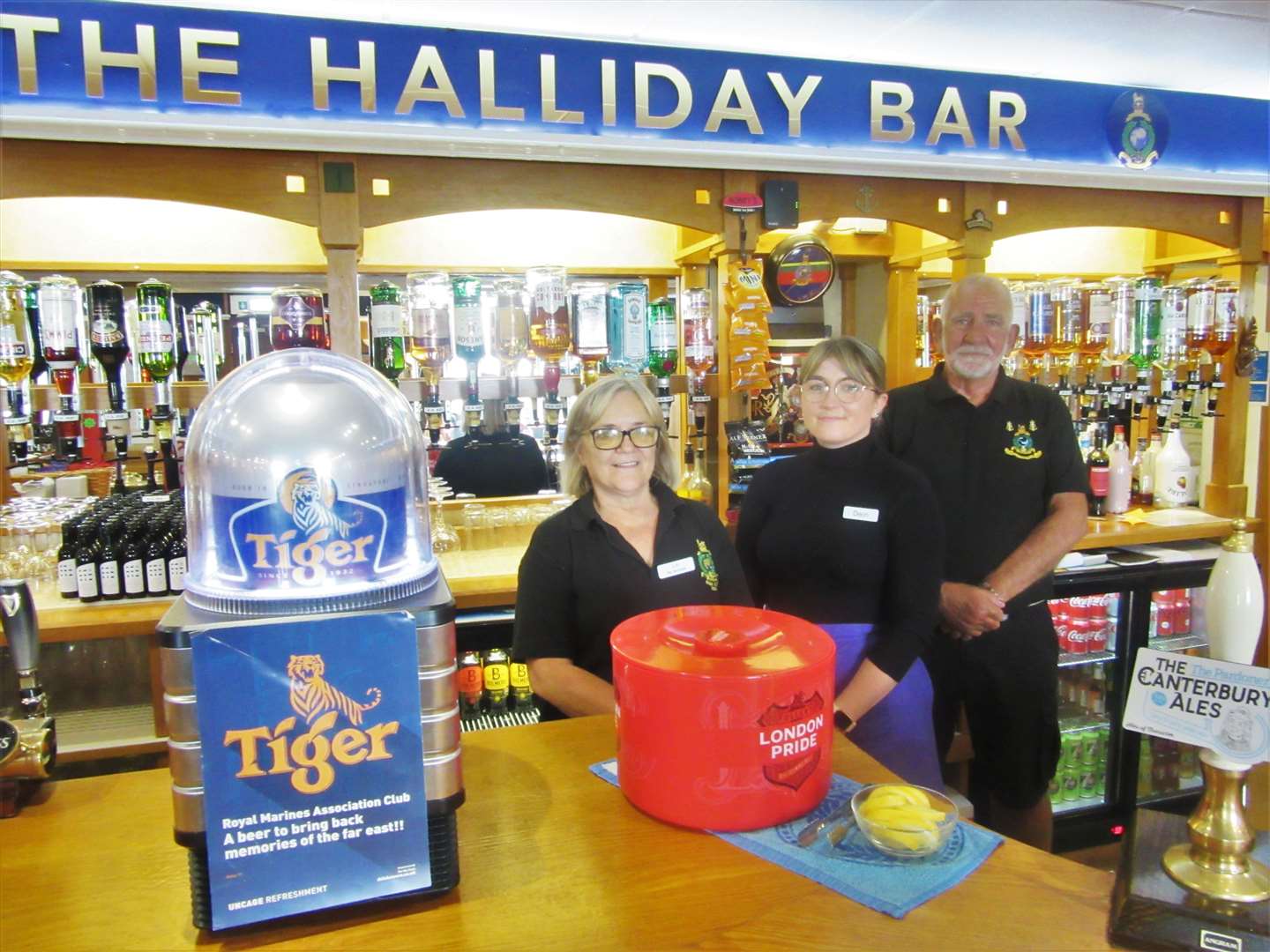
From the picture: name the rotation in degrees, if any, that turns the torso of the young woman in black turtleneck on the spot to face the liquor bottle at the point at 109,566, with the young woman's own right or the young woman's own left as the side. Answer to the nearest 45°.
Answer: approximately 45° to the young woman's own right

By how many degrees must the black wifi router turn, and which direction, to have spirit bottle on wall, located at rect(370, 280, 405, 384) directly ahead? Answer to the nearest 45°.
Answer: approximately 45° to its right

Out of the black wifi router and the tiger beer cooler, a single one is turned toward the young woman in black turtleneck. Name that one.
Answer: the black wifi router

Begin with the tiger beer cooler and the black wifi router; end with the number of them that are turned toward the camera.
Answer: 2

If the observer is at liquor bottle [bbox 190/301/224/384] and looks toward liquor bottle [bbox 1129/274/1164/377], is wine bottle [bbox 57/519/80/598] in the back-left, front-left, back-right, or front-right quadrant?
back-right
